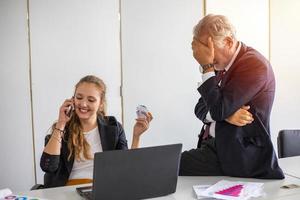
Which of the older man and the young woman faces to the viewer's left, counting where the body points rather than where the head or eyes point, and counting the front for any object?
the older man

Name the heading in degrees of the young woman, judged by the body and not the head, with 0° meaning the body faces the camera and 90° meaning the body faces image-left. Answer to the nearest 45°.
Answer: approximately 0°

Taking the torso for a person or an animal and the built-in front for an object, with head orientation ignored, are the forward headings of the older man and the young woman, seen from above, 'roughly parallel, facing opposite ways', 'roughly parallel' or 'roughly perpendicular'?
roughly perpendicular

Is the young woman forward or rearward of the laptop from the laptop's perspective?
forward

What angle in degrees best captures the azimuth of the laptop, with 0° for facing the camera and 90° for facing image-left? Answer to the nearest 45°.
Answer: approximately 135°

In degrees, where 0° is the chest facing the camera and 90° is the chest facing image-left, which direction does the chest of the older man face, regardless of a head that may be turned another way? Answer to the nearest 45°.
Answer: approximately 90°

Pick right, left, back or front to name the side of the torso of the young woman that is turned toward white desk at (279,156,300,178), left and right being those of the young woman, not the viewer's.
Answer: left

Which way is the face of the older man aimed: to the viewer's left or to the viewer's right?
to the viewer's left
